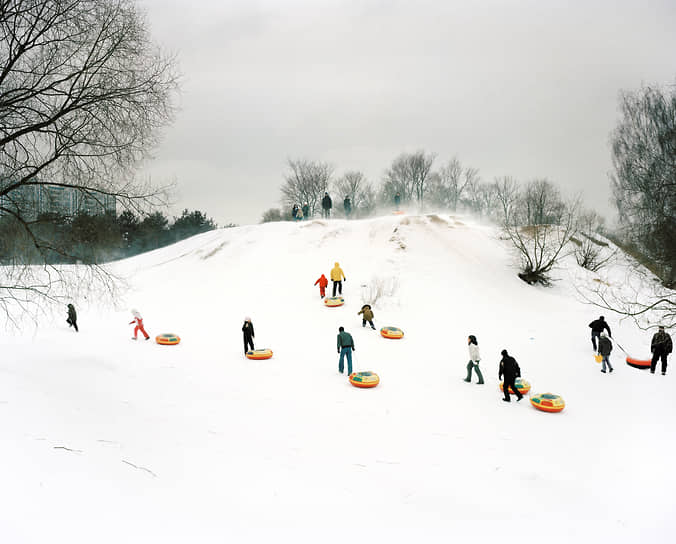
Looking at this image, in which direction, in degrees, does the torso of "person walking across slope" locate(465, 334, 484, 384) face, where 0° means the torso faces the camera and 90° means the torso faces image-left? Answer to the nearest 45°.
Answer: approximately 90°

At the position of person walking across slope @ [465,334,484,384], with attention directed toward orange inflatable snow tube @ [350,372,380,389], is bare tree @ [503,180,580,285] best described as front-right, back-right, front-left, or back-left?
back-right
